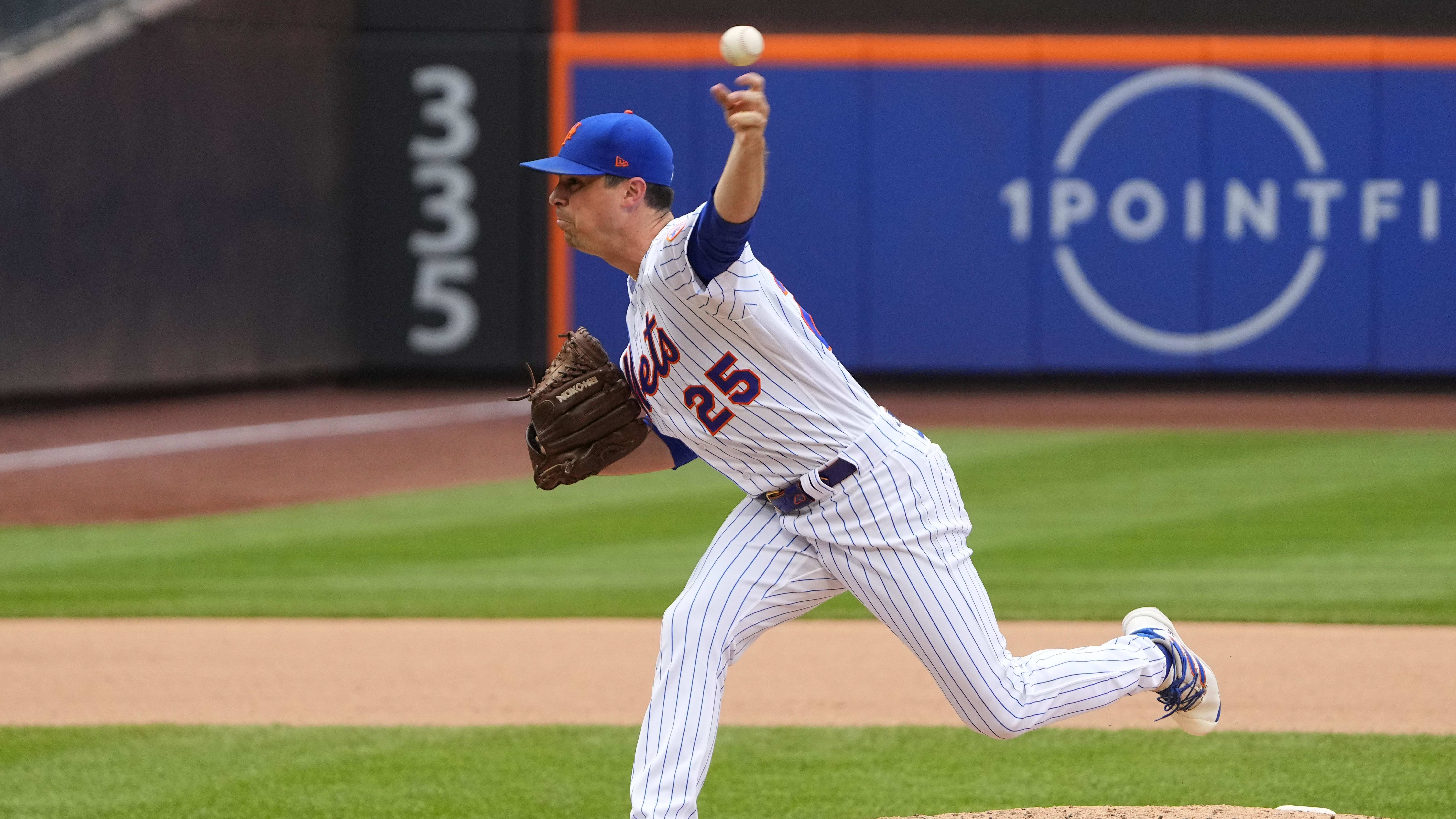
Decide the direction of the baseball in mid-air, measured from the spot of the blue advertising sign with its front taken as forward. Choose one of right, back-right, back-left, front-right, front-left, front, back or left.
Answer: front

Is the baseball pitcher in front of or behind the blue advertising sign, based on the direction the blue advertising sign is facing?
in front

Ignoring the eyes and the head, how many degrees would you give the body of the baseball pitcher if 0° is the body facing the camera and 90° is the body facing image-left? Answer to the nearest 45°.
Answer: approximately 90°

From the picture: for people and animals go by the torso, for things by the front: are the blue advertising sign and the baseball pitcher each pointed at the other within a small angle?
no

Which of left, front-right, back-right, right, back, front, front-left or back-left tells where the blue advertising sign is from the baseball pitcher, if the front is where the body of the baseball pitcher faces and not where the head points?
right

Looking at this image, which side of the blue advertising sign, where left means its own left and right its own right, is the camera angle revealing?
front

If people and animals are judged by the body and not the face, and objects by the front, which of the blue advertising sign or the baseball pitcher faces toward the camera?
the blue advertising sign

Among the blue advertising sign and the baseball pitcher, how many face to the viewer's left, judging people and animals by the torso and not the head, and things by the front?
1
